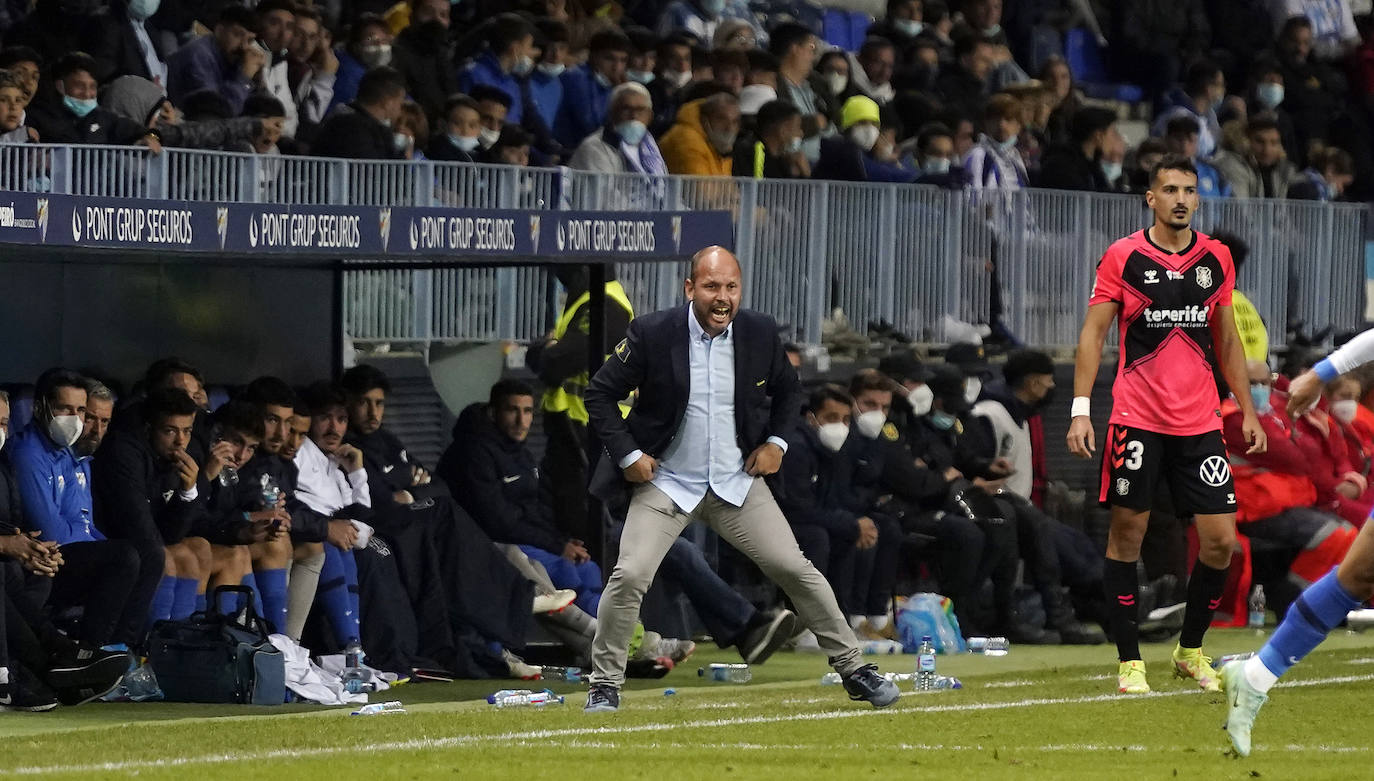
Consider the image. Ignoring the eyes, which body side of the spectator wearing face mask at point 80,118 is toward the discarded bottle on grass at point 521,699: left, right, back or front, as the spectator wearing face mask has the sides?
front

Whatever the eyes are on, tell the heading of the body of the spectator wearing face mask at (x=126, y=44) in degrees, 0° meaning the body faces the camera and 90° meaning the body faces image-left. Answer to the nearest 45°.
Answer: approximately 315°

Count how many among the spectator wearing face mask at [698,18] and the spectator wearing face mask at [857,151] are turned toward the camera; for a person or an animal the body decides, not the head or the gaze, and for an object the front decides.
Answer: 2

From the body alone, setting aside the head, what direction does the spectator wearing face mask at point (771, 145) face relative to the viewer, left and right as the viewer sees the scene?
facing the viewer and to the right of the viewer

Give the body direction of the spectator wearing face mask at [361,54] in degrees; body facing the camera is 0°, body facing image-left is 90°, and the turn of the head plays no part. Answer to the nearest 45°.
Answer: approximately 315°

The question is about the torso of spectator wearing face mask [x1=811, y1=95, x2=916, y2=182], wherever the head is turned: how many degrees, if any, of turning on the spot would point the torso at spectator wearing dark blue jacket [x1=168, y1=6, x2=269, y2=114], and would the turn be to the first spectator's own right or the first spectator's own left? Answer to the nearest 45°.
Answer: approximately 45° to the first spectator's own right

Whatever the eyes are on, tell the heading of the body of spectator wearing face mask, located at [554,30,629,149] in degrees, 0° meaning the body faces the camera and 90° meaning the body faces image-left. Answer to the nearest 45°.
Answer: approximately 315°

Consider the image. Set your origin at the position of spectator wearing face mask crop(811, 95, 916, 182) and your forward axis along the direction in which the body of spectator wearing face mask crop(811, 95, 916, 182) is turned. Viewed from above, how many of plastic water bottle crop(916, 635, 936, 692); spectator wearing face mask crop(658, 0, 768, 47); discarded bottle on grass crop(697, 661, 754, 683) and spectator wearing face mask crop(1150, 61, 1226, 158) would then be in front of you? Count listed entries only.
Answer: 2
